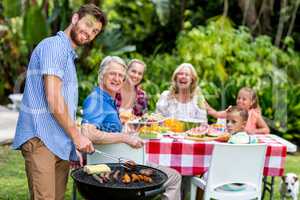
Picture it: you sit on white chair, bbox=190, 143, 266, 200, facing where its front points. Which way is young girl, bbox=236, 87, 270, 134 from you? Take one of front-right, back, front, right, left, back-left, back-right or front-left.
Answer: front-right

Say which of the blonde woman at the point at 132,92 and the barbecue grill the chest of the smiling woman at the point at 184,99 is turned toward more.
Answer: the barbecue grill

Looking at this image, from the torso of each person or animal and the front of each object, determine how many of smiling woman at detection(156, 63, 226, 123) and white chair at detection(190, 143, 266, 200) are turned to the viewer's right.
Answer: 0

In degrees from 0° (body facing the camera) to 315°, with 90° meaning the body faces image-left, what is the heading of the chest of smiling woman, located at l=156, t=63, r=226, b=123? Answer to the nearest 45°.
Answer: approximately 0°

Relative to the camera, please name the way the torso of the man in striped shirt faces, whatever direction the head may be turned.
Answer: to the viewer's right

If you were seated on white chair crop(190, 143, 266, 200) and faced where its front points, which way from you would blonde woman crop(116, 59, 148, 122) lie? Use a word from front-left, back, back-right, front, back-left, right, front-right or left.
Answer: front

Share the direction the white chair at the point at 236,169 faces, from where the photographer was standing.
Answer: facing away from the viewer and to the left of the viewer

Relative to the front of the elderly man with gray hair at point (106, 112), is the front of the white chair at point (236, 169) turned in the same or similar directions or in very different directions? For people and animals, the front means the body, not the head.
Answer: very different directions

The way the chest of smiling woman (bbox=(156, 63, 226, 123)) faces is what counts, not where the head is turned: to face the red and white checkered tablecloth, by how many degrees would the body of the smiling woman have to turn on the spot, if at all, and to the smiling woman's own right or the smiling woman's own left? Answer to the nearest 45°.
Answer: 0° — they already face it

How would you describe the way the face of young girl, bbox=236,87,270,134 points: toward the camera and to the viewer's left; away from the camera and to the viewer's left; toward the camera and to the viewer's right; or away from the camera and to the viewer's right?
toward the camera and to the viewer's left

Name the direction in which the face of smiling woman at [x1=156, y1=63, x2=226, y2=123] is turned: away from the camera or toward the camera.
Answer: toward the camera

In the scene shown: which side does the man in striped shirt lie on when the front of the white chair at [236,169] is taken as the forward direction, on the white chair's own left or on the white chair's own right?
on the white chair's own left
